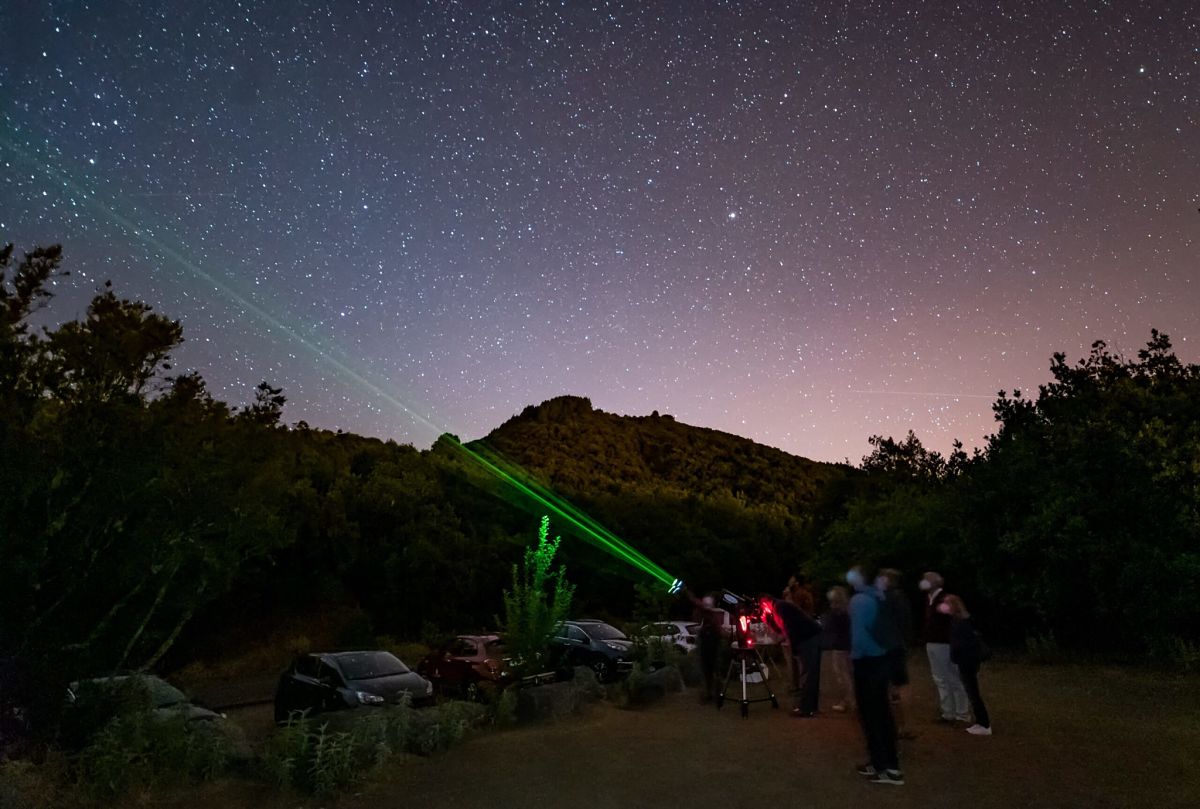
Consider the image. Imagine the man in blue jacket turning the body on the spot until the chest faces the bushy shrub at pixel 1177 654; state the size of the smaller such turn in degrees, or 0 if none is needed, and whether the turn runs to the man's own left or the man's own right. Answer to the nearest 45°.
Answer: approximately 135° to the man's own right

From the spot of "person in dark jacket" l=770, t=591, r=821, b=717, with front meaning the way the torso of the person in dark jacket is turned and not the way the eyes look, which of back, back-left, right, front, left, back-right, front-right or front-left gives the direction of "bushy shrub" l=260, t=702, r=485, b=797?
front-left

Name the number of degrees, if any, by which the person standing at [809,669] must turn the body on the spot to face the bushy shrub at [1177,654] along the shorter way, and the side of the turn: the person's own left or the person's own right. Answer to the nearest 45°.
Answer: approximately 135° to the person's own right

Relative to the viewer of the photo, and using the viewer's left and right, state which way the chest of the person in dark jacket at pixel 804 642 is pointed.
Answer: facing to the left of the viewer

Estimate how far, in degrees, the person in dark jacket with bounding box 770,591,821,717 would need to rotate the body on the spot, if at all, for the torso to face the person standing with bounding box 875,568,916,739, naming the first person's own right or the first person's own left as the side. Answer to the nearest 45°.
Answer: approximately 135° to the first person's own left

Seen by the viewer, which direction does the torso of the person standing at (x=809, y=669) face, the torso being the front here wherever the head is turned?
to the viewer's left

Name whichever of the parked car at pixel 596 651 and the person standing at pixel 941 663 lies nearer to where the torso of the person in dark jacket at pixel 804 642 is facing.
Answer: the parked car

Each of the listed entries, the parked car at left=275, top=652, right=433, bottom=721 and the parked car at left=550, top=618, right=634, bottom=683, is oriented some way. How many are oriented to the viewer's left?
0

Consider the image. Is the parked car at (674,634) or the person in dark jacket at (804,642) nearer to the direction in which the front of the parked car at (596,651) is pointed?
the person in dark jacket

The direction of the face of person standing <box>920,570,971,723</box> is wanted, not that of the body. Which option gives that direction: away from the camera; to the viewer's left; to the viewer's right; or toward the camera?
to the viewer's left
